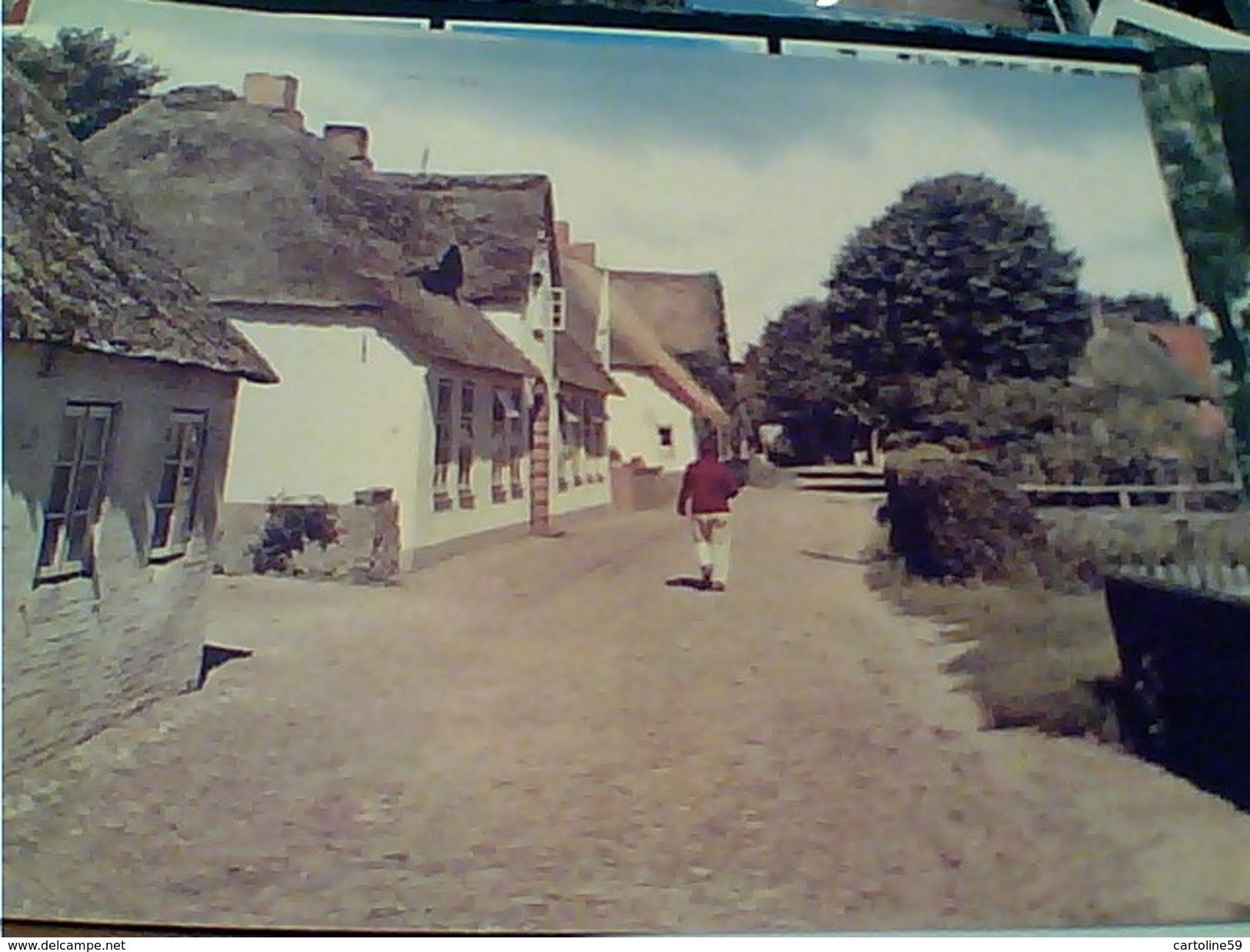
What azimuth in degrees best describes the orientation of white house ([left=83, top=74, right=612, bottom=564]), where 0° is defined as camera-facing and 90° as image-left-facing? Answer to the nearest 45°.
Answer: approximately 315°

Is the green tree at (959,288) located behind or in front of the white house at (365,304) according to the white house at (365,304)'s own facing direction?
in front
